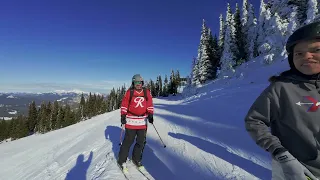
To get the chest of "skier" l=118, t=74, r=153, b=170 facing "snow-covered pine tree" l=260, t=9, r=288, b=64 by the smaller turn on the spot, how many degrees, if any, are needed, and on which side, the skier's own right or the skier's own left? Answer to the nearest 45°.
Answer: approximately 135° to the skier's own left

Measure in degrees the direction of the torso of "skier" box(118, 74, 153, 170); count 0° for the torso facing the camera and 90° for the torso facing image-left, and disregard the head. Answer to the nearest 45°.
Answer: approximately 0°

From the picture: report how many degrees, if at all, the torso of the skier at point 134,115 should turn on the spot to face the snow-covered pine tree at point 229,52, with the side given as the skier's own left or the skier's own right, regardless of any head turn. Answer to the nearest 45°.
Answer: approximately 135° to the skier's own left

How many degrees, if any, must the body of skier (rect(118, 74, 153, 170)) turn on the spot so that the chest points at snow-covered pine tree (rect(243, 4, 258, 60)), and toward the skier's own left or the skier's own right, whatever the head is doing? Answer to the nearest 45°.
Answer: approximately 135° to the skier's own left
